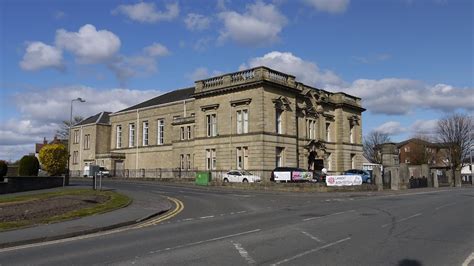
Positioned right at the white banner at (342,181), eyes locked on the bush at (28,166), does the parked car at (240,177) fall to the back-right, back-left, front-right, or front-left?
front-right

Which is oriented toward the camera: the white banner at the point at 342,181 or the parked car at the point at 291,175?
the white banner

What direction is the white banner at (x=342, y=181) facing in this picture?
toward the camera

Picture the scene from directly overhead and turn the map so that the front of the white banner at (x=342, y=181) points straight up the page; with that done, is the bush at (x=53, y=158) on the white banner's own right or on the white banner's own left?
on the white banner's own right

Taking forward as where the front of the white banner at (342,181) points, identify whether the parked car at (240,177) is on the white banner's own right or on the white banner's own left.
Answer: on the white banner's own right

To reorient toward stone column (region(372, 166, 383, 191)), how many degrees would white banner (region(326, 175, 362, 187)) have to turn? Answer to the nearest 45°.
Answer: approximately 135° to its left

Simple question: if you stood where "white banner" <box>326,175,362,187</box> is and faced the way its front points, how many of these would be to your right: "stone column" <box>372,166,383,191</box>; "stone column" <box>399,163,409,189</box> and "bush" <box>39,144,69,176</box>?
1

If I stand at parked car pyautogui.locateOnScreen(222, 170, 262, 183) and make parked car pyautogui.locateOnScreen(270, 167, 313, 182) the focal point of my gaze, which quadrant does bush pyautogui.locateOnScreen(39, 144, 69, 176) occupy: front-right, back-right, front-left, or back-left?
back-right

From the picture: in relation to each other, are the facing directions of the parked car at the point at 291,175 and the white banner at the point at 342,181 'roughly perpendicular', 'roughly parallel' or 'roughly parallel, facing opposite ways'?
roughly perpendicular
